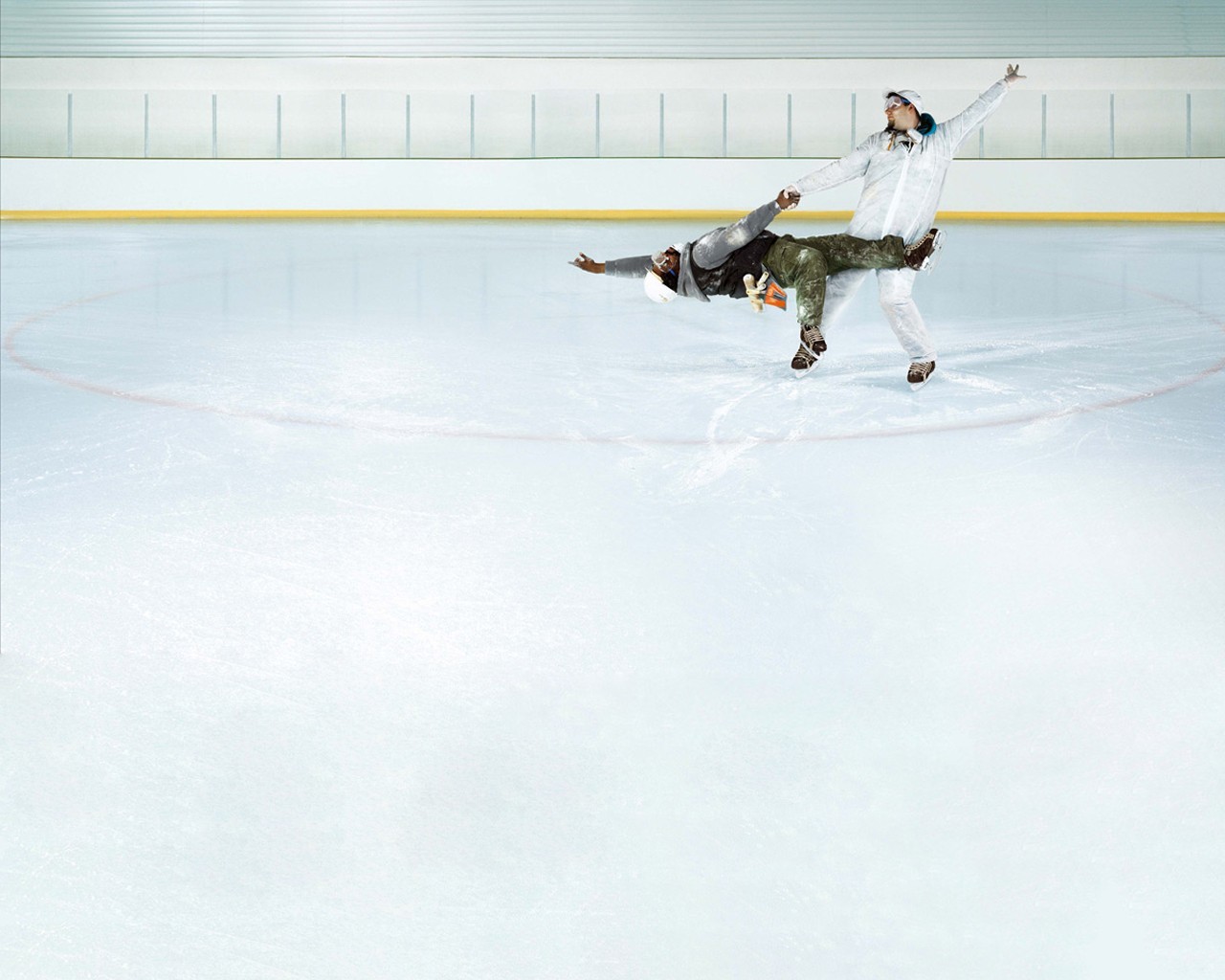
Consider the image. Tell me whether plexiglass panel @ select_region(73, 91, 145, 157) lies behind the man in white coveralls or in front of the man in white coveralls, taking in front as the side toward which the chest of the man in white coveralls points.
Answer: behind

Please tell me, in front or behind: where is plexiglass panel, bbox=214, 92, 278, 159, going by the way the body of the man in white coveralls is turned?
behind

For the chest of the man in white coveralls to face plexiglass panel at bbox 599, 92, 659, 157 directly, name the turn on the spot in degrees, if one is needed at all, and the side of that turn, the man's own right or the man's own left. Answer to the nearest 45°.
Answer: approximately 180°

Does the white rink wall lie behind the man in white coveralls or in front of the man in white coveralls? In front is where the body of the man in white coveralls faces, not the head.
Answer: behind

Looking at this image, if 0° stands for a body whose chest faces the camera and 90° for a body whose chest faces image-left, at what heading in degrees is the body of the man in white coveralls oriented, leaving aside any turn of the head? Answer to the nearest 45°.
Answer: approximately 0°

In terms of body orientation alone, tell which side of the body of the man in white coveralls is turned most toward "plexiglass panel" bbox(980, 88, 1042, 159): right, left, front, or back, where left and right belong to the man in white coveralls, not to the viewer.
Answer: back

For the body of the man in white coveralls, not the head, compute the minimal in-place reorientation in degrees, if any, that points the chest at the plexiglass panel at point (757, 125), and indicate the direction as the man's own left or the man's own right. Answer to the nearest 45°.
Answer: approximately 180°

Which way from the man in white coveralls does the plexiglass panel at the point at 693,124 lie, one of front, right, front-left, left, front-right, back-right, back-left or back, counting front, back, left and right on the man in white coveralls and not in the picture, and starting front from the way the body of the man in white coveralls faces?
back

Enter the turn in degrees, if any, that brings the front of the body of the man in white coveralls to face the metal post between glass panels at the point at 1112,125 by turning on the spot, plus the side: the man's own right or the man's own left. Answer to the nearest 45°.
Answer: approximately 180°

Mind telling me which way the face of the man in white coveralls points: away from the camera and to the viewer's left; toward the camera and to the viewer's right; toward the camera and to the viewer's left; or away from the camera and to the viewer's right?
toward the camera and to the viewer's left

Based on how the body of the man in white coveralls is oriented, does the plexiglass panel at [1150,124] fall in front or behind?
behind

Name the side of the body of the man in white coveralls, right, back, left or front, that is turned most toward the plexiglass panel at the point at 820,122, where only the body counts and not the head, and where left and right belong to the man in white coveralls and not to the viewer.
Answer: back
